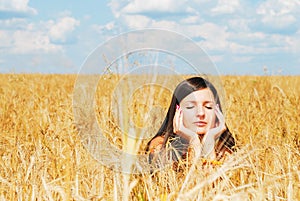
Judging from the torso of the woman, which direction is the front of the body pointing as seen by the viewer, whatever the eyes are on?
toward the camera
